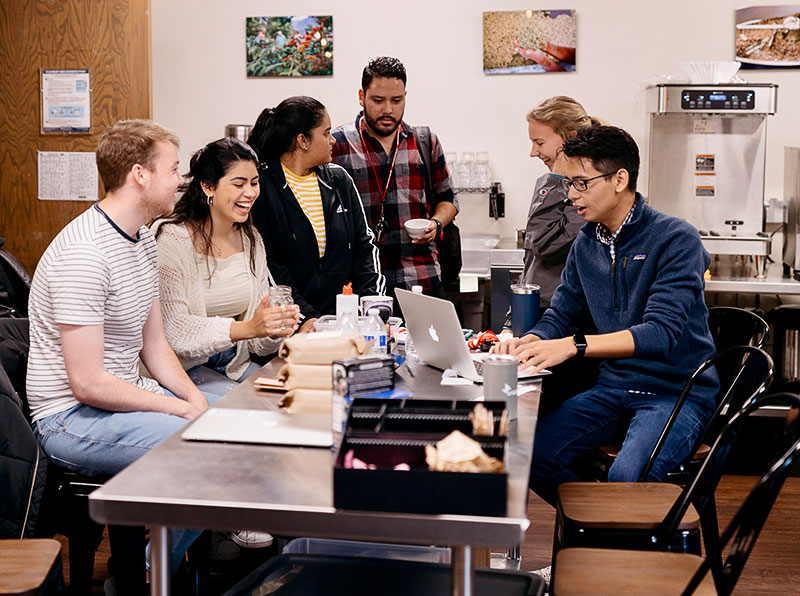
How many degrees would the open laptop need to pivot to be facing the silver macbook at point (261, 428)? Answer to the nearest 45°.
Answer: approximately 180°

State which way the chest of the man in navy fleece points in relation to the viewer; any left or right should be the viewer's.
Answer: facing the viewer and to the left of the viewer

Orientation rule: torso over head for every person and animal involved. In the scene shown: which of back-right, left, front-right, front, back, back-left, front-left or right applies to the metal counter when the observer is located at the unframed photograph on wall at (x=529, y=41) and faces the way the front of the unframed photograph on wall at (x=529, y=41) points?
front-left

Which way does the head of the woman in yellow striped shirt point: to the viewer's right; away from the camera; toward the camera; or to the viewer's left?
to the viewer's right

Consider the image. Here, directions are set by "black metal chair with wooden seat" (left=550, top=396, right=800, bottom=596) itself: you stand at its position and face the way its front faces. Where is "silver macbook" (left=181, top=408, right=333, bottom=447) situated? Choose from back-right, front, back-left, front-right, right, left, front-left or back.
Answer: front

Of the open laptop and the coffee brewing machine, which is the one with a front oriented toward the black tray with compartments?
the coffee brewing machine

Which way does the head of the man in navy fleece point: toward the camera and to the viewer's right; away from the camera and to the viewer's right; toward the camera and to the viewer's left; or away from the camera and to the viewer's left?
toward the camera and to the viewer's left

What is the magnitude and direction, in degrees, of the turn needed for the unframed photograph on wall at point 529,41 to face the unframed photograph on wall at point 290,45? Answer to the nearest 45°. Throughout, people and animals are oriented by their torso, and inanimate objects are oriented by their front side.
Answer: approximately 90° to its right

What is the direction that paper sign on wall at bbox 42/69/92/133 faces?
toward the camera

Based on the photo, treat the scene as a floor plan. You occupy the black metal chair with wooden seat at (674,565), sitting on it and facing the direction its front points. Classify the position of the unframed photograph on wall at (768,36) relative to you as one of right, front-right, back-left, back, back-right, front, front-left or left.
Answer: right

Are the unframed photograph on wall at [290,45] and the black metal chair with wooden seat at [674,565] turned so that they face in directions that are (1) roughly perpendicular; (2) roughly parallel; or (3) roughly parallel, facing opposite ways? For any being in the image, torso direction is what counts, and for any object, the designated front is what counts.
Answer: roughly perpendicular

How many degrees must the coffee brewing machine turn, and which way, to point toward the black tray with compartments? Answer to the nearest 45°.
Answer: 0° — it already faces it

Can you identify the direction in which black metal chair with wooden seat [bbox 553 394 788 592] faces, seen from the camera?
facing to the left of the viewer

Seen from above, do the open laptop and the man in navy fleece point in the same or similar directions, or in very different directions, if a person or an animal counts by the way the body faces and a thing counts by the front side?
very different directions

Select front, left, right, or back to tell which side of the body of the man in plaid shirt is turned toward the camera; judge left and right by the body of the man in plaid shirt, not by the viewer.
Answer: front
